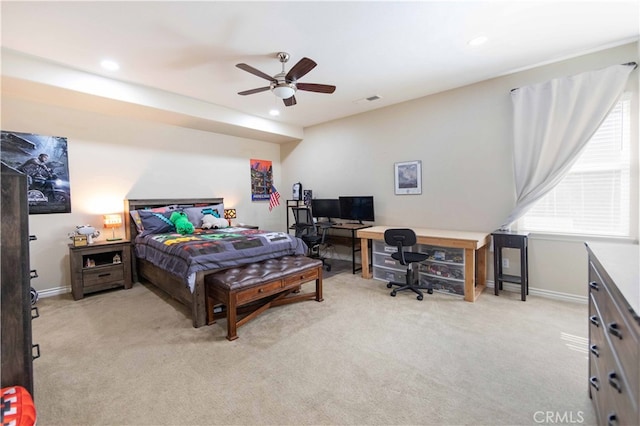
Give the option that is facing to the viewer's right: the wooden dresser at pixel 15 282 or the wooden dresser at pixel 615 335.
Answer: the wooden dresser at pixel 15 282

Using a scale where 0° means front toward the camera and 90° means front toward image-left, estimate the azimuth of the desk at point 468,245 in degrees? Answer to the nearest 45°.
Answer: approximately 45°

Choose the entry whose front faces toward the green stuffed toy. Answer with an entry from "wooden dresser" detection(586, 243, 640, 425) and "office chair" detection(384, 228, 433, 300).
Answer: the wooden dresser

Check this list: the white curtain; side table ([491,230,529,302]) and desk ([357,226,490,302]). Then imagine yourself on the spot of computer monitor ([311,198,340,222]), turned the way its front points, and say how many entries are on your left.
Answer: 3

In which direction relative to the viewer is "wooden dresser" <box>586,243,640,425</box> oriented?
to the viewer's left

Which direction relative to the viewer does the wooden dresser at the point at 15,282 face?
to the viewer's right

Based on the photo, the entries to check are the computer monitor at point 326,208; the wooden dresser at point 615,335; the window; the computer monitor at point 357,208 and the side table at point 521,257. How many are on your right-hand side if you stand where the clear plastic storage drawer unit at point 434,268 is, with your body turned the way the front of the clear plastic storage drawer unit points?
2

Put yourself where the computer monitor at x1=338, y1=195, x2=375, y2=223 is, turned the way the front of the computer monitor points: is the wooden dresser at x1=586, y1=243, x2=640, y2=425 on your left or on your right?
on your left

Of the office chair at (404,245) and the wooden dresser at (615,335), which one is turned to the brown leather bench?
the wooden dresser

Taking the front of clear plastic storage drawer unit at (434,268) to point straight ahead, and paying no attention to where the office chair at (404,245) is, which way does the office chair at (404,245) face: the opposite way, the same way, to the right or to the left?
the opposite way

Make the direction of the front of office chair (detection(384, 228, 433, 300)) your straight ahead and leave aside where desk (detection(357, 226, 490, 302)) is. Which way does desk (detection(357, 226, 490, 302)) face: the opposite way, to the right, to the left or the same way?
the opposite way

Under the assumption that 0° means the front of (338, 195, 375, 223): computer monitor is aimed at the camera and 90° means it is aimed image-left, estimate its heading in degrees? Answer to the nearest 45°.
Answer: approximately 45°

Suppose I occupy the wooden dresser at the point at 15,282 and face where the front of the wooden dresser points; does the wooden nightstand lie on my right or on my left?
on my left
